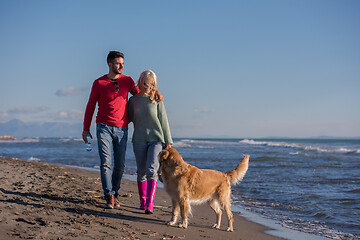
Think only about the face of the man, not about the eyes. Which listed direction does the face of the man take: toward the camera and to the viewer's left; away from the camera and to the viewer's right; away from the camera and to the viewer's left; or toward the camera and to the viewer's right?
toward the camera and to the viewer's right

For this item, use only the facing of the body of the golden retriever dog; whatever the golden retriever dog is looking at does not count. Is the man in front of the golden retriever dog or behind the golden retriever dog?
in front

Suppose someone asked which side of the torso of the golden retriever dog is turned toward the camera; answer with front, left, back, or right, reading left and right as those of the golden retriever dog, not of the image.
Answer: left

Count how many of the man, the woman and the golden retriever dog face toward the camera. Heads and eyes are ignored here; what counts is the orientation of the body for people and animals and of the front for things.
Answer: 2

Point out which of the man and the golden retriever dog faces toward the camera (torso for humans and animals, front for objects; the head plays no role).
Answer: the man

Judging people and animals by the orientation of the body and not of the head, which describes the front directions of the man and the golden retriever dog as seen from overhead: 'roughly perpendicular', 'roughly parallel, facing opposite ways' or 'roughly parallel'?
roughly perpendicular

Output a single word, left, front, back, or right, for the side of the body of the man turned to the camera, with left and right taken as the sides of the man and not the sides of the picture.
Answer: front

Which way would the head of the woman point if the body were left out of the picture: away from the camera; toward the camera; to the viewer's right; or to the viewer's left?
toward the camera

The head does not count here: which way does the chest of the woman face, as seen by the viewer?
toward the camera

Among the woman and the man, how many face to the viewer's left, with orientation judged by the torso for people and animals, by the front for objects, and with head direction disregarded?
0

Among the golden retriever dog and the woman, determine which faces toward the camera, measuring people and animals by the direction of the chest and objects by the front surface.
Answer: the woman

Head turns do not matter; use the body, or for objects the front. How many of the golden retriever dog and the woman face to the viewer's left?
1

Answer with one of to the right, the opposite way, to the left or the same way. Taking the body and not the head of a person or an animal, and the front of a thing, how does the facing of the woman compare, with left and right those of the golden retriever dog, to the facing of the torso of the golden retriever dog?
to the left
